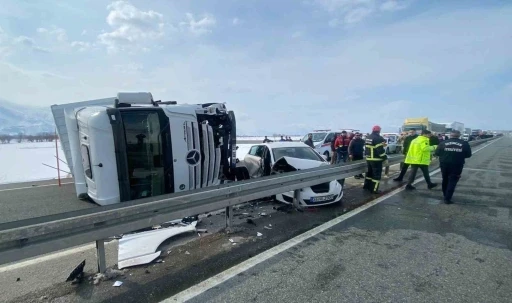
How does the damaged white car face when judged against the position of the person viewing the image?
facing the viewer and to the right of the viewer

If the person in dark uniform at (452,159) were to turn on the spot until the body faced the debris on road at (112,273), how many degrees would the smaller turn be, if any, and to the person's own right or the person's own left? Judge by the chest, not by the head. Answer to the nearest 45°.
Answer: approximately 135° to the person's own left

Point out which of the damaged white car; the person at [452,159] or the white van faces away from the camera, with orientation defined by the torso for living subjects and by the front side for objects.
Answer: the person

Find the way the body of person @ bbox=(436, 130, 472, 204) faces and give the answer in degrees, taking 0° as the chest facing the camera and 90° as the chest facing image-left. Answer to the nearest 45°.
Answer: approximately 180°

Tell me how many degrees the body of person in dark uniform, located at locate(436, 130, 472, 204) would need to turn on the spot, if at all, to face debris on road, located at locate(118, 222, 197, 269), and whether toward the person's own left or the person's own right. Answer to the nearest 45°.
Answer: approximately 135° to the person's own left

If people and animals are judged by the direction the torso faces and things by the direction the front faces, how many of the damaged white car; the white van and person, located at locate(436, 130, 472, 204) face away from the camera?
1

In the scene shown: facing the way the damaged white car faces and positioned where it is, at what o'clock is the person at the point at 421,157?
The person is roughly at 10 o'clock from the damaged white car.

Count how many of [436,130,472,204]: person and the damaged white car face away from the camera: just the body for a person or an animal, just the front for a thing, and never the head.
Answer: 1

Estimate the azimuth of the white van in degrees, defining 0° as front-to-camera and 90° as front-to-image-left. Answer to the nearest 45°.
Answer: approximately 45°
